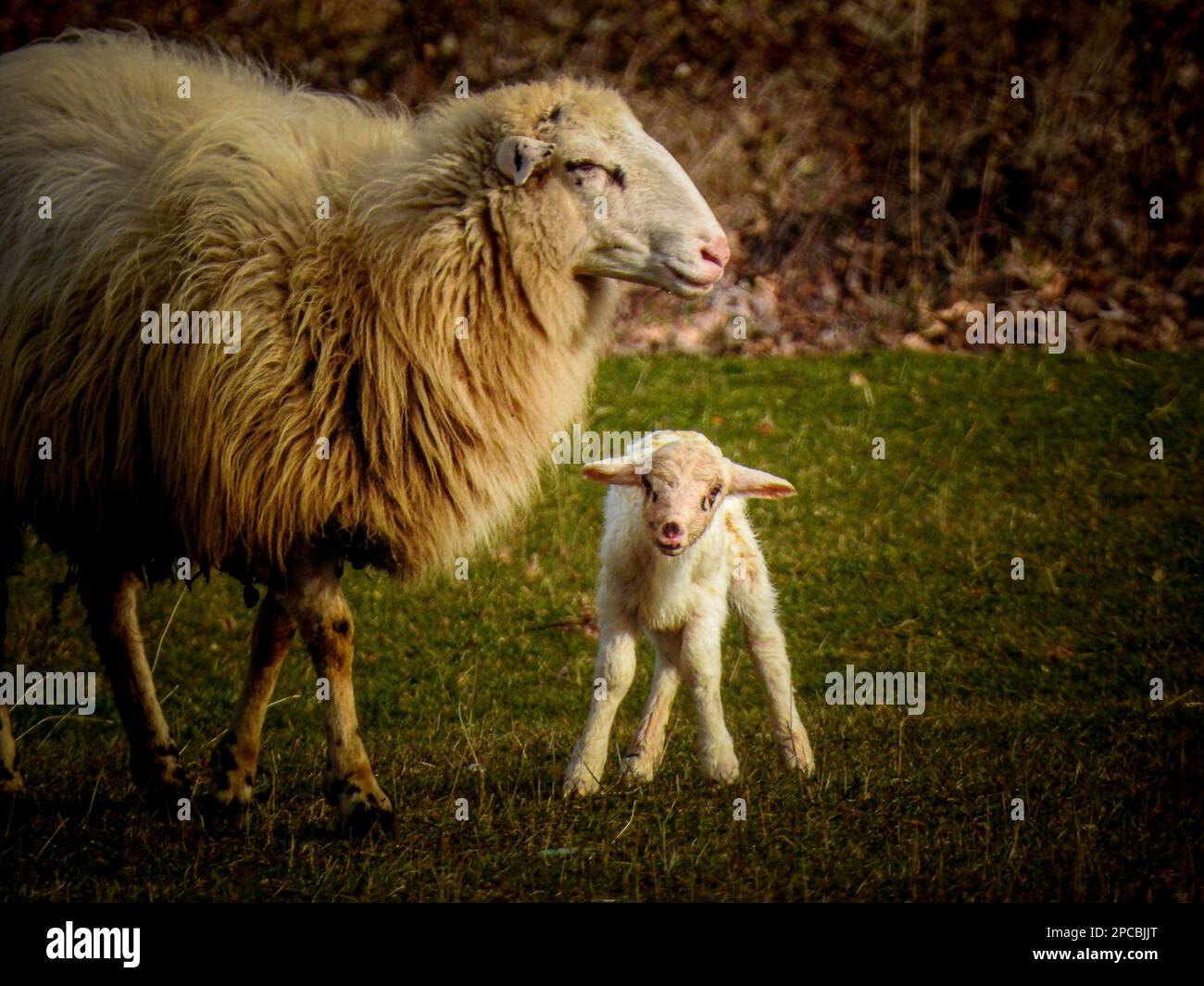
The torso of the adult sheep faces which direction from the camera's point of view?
to the viewer's right
